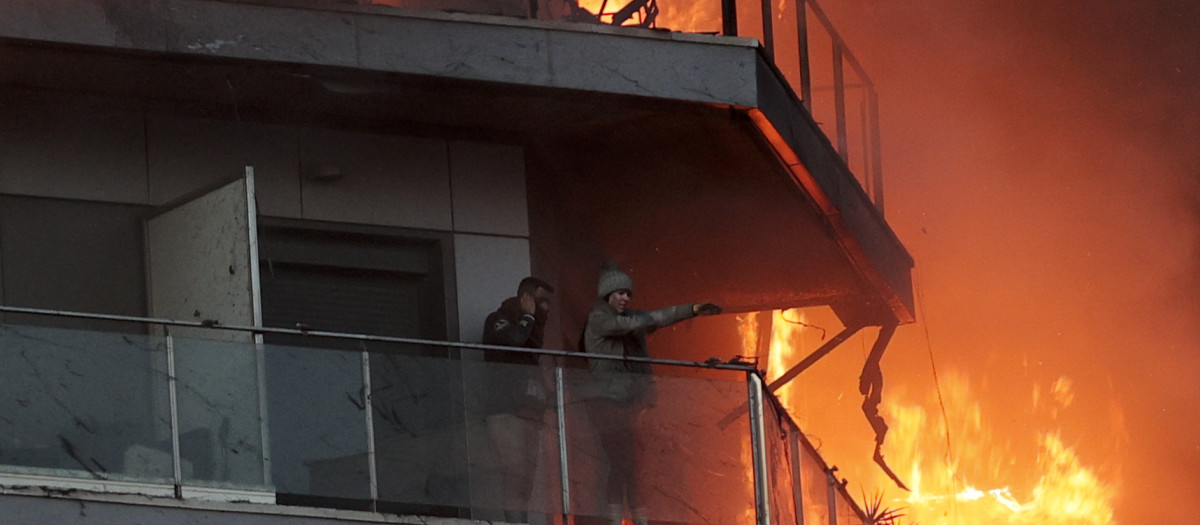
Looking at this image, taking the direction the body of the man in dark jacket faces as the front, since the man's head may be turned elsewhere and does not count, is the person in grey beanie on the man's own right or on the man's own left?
on the man's own left

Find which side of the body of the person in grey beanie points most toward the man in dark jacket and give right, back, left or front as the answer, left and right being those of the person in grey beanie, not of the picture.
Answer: right

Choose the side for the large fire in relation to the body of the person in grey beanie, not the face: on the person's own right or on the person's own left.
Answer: on the person's own left

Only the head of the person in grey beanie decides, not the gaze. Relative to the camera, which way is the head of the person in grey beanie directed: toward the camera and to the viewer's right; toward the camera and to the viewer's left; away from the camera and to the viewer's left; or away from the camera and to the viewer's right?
toward the camera and to the viewer's right

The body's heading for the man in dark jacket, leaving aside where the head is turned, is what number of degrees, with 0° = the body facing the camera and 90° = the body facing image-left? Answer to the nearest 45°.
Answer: approximately 315°

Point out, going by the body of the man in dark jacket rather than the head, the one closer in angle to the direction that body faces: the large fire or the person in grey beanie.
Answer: the person in grey beanie
